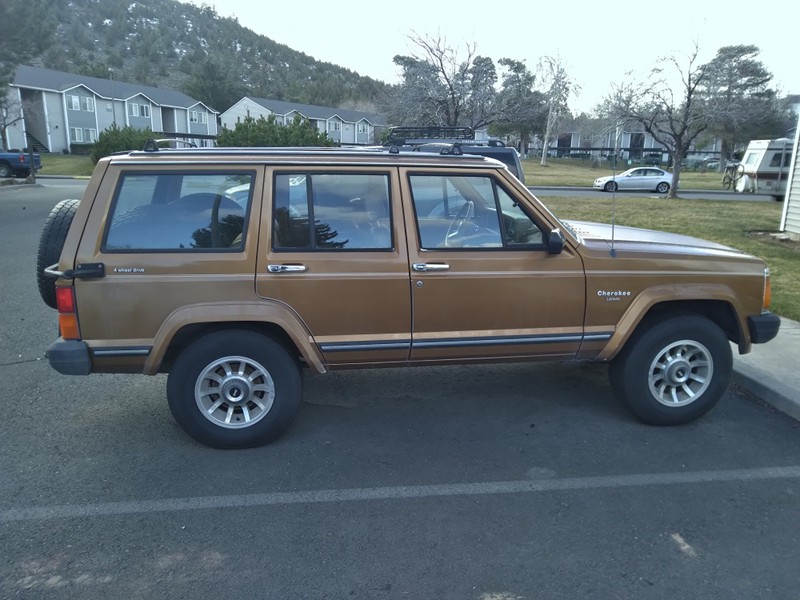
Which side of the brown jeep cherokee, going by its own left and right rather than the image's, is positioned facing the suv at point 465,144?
left

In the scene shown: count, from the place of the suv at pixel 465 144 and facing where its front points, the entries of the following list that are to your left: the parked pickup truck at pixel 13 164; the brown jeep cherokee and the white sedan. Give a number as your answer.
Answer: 1

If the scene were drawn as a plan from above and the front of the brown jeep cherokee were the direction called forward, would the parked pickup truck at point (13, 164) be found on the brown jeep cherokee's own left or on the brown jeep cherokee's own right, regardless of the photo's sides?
on the brown jeep cherokee's own left

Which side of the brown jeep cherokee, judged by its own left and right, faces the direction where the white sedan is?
left

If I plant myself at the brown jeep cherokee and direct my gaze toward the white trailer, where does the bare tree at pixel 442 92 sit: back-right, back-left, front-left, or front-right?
front-left

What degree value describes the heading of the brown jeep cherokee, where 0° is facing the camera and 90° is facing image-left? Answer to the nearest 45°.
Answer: approximately 270°

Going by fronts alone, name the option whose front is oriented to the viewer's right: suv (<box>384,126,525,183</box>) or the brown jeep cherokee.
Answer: the brown jeep cherokee
